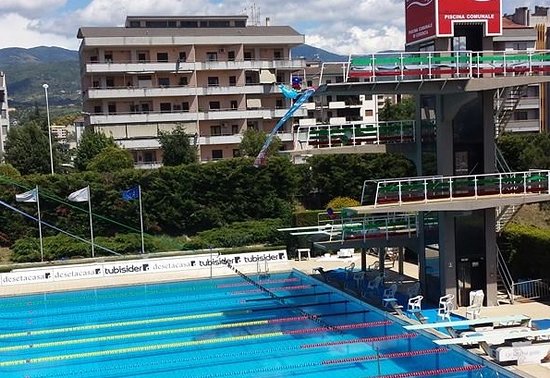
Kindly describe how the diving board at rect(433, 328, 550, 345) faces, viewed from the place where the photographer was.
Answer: facing to the left of the viewer

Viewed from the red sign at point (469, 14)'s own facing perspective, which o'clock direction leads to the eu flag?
The eu flag is roughly at 4 o'clock from the red sign.

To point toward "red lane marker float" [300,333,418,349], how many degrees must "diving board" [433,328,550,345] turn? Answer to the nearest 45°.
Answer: approximately 45° to its right

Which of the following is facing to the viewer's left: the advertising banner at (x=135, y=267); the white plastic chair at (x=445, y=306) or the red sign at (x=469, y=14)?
the white plastic chair

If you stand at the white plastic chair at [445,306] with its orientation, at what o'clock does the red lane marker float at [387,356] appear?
The red lane marker float is roughly at 10 o'clock from the white plastic chair.

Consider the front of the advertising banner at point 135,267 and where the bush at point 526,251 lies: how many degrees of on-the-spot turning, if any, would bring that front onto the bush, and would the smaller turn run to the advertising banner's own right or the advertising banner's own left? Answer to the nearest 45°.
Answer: approximately 45° to the advertising banner's own left

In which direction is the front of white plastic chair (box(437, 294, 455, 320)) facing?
to the viewer's left

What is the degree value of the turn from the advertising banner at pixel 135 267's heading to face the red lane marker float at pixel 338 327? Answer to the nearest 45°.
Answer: approximately 45° to its left
